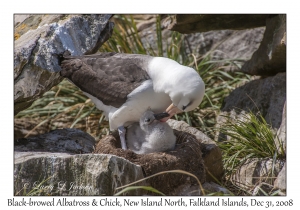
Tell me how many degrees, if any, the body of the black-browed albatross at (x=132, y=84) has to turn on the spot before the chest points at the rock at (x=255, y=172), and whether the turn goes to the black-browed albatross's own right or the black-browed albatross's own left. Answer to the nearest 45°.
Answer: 0° — it already faces it

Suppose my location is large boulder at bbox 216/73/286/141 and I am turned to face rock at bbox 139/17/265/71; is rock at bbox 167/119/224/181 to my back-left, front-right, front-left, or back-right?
back-left

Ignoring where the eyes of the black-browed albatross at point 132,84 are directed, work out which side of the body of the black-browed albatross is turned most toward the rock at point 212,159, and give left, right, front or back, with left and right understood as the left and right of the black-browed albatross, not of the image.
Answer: front

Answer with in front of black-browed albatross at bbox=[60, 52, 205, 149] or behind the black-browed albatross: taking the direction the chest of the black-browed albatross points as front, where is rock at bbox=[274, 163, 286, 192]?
in front

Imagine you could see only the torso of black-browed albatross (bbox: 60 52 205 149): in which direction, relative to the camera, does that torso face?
to the viewer's right
